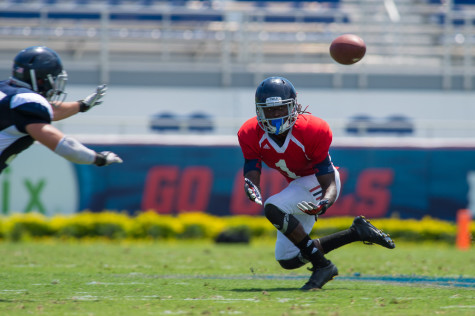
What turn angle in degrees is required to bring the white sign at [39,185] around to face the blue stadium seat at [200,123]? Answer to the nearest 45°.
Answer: approximately 135° to its left

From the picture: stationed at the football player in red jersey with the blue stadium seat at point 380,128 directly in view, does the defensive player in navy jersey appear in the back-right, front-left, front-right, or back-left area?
back-left

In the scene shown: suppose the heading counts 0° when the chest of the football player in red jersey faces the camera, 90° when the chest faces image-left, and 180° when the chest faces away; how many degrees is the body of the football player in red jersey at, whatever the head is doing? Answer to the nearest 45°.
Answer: approximately 45°

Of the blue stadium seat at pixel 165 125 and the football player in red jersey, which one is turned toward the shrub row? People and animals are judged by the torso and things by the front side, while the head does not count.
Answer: the blue stadium seat

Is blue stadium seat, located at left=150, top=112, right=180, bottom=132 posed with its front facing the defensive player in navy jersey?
yes

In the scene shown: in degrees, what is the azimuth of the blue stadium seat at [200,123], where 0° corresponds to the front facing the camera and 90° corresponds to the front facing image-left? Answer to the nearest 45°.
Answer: approximately 0°

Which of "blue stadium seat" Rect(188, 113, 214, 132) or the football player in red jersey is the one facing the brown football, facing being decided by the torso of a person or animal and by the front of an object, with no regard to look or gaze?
the blue stadium seat

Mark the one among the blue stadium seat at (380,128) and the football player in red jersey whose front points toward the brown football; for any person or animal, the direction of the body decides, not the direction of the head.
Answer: the blue stadium seat

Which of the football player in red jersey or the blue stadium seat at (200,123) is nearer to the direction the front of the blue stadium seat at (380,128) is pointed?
the football player in red jersey

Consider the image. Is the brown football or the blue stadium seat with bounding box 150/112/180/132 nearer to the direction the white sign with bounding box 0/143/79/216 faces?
the brown football

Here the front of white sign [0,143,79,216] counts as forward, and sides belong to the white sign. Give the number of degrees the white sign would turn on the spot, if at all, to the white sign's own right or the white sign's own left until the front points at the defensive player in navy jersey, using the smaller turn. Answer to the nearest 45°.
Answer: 0° — it already faces them
